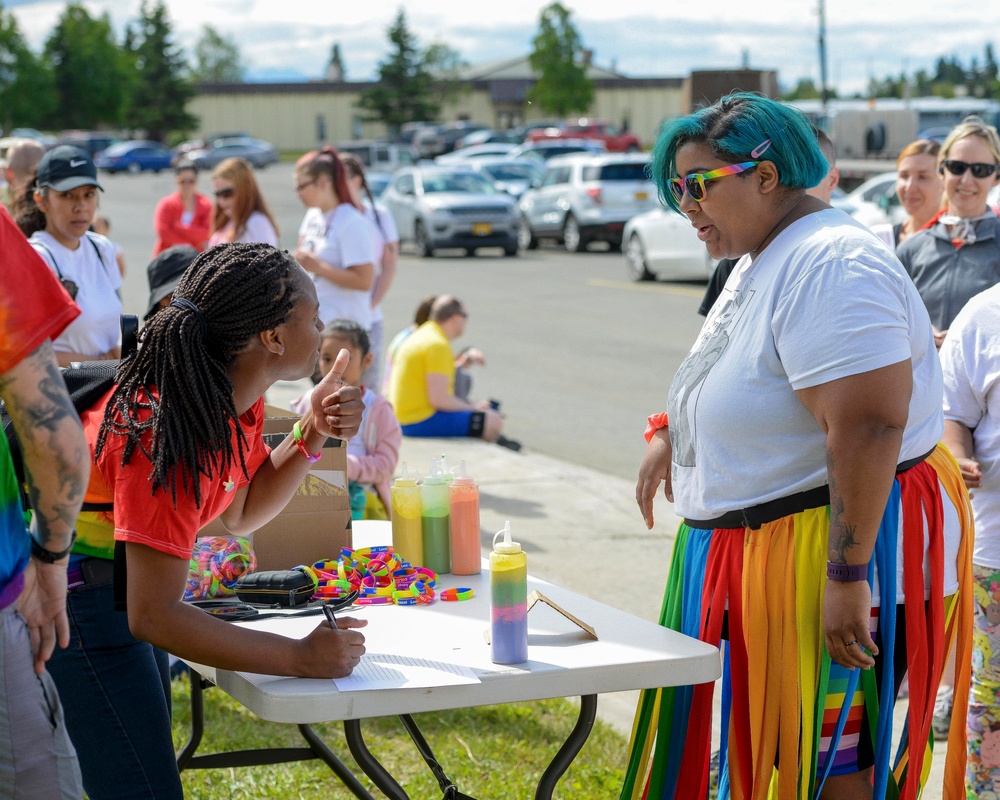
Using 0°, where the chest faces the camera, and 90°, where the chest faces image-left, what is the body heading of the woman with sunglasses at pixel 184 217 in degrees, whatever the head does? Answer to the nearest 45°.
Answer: approximately 0°

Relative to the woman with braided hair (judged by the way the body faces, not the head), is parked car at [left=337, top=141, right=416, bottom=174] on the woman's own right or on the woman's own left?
on the woman's own left

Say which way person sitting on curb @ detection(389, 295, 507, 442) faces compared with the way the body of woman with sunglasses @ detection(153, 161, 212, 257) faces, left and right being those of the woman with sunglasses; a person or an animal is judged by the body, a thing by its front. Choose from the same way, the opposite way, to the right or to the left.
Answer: to the left

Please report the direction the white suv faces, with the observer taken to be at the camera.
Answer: facing away from the viewer and to the left of the viewer

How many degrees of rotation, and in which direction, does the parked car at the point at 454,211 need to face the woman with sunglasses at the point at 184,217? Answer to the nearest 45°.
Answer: approximately 45° to its right

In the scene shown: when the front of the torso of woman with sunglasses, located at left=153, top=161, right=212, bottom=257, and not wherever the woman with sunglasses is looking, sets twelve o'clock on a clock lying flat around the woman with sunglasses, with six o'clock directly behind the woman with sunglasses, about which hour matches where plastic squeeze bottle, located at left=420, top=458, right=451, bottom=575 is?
The plastic squeeze bottle is roughly at 12 o'clock from the woman with sunglasses.

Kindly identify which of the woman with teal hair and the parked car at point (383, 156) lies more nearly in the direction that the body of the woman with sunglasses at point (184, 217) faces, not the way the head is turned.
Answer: the woman with teal hair

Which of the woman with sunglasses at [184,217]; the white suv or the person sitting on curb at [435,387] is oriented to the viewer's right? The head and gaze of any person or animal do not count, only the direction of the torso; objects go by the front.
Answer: the person sitting on curb

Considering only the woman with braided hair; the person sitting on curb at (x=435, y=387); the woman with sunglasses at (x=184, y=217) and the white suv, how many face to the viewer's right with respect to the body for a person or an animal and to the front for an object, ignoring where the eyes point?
2

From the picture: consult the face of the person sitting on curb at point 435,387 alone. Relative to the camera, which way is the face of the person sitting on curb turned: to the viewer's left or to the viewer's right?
to the viewer's right

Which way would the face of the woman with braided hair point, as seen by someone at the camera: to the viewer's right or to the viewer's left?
to the viewer's right

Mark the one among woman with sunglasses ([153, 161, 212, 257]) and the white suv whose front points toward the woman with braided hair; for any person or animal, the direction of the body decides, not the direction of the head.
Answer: the woman with sunglasses

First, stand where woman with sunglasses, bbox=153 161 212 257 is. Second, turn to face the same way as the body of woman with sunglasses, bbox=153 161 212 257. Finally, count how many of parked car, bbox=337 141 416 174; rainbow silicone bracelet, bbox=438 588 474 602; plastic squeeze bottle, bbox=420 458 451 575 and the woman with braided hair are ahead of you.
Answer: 3
